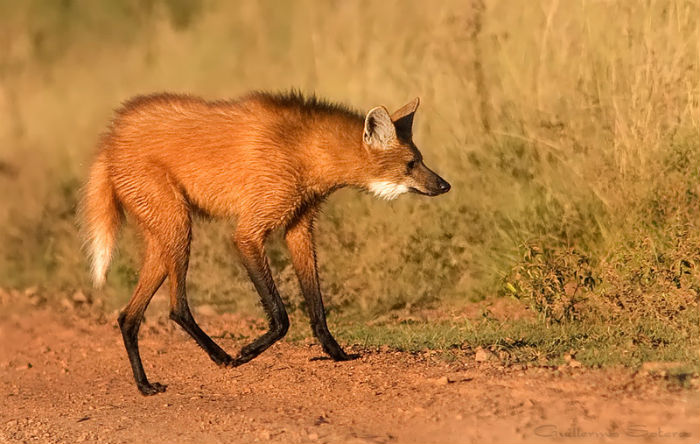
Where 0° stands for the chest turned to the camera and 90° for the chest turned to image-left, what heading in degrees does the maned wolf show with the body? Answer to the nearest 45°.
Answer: approximately 270°
